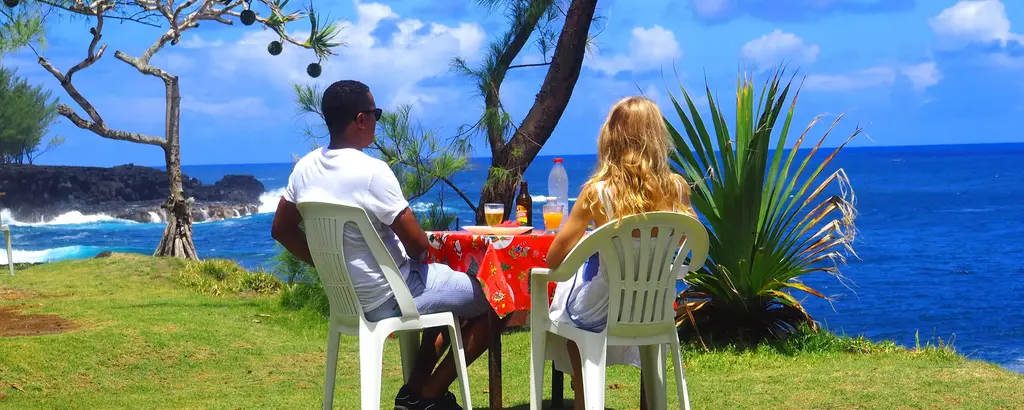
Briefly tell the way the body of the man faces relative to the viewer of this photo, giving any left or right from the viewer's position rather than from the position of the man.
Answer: facing away from the viewer and to the right of the viewer

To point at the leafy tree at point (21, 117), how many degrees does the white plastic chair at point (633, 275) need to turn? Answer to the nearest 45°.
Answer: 0° — it already faces it

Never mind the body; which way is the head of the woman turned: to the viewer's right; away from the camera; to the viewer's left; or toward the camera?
away from the camera

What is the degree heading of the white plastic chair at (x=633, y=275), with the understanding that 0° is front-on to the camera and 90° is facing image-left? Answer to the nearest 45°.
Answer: approximately 135°

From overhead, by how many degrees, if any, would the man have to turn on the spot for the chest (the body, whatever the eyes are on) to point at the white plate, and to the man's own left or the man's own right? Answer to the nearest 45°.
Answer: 0° — they already face it

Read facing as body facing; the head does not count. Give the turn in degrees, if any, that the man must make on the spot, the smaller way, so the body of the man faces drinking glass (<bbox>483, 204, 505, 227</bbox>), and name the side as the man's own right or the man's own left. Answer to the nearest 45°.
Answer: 0° — they already face it

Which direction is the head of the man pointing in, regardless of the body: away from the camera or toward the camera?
away from the camera

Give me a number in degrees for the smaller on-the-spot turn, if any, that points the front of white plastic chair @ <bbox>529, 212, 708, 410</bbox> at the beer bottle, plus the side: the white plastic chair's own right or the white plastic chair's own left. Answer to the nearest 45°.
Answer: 0° — it already faces it
